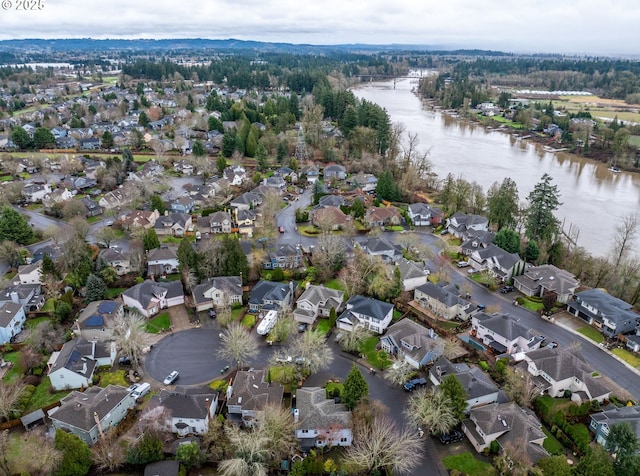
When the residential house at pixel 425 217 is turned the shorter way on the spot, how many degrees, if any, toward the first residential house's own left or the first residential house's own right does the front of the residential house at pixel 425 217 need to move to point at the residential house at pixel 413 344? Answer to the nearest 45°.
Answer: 0° — it already faces it

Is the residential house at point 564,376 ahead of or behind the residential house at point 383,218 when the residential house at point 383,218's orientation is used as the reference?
ahead

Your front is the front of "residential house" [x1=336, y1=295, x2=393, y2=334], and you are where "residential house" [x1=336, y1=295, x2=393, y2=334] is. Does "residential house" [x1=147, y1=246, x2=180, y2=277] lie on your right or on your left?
on your right

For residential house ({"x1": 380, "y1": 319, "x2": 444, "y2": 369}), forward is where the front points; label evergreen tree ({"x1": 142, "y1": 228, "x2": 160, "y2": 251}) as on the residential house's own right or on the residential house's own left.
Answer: on the residential house's own right

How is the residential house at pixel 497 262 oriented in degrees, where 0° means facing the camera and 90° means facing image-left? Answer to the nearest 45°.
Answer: approximately 45°

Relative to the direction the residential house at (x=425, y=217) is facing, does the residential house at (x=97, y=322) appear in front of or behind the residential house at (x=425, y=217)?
in front

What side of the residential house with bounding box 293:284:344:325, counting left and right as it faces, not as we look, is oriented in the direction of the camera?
front

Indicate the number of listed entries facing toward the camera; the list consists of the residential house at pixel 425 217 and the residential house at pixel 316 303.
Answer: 2

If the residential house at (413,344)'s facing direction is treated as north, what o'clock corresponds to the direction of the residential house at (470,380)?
the residential house at (470,380) is roughly at 9 o'clock from the residential house at (413,344).

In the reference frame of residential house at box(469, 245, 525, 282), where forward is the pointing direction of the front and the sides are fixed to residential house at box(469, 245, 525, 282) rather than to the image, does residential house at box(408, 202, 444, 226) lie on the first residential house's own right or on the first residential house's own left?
on the first residential house's own right

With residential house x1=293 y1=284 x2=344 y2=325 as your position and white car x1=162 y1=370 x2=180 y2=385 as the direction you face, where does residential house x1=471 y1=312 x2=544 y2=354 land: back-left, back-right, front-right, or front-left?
back-left

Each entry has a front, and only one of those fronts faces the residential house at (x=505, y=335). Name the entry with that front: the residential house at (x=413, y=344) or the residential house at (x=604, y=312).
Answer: the residential house at (x=604, y=312)
